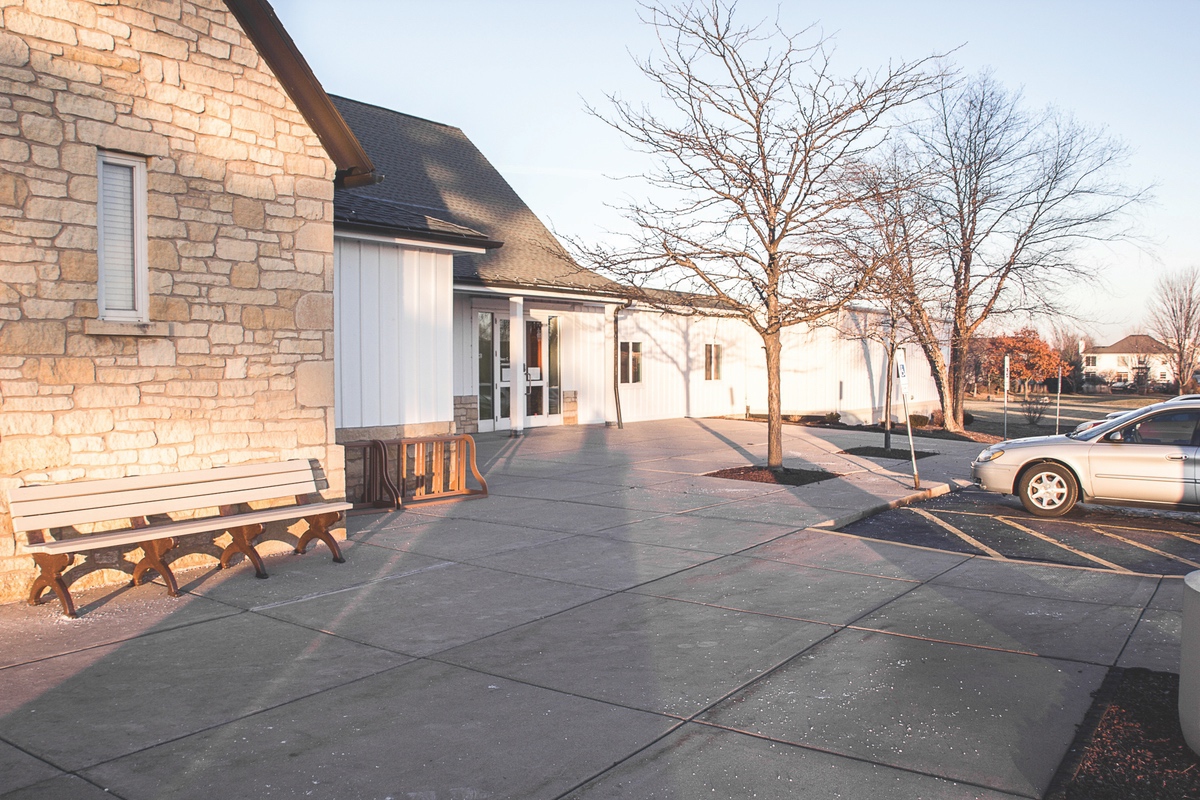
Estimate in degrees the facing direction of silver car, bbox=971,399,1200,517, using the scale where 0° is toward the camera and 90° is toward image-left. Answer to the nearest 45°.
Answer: approximately 90°

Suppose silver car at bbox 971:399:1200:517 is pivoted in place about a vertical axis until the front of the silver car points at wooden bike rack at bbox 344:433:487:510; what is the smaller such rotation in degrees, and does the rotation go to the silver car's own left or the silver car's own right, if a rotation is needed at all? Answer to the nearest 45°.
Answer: approximately 45° to the silver car's own left

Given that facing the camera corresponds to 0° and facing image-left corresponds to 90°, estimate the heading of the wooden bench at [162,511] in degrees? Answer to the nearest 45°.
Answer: approximately 315°

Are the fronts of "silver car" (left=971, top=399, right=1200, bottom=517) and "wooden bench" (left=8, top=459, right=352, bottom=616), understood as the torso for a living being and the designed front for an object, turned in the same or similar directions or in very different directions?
very different directions

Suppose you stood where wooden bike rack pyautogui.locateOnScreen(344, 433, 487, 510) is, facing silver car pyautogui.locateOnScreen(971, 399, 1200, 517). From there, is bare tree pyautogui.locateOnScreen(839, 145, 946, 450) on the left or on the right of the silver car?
left

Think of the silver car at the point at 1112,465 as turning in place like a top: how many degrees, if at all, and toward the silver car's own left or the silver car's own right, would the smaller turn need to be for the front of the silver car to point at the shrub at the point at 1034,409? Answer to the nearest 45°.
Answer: approximately 90° to the silver car's own right
